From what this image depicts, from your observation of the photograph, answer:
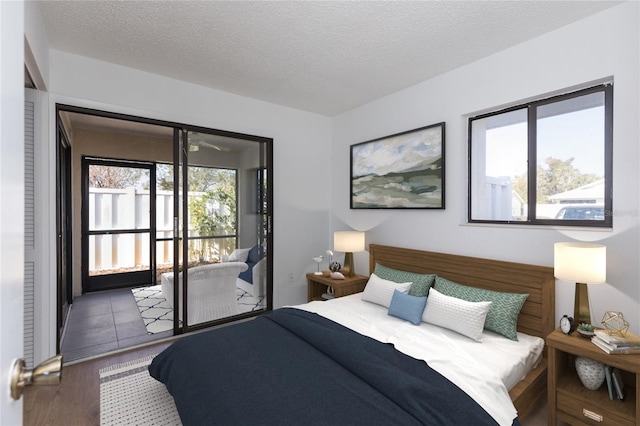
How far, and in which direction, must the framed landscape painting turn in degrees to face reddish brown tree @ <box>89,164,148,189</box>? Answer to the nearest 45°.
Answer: approximately 45° to its right

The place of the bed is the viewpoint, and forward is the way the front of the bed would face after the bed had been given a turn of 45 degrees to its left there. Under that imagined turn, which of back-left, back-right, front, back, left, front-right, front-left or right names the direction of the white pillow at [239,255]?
back-right

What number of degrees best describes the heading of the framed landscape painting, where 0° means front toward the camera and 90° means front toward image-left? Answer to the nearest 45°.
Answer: approximately 45°

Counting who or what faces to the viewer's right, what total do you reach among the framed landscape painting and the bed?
0

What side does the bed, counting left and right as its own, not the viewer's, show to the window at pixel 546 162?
back

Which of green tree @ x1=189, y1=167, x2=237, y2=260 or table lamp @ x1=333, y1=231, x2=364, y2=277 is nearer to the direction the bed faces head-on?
the green tree

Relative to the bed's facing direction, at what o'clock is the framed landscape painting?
The framed landscape painting is roughly at 5 o'clock from the bed.

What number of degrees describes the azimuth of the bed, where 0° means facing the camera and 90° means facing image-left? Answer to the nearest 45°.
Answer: approximately 45°
